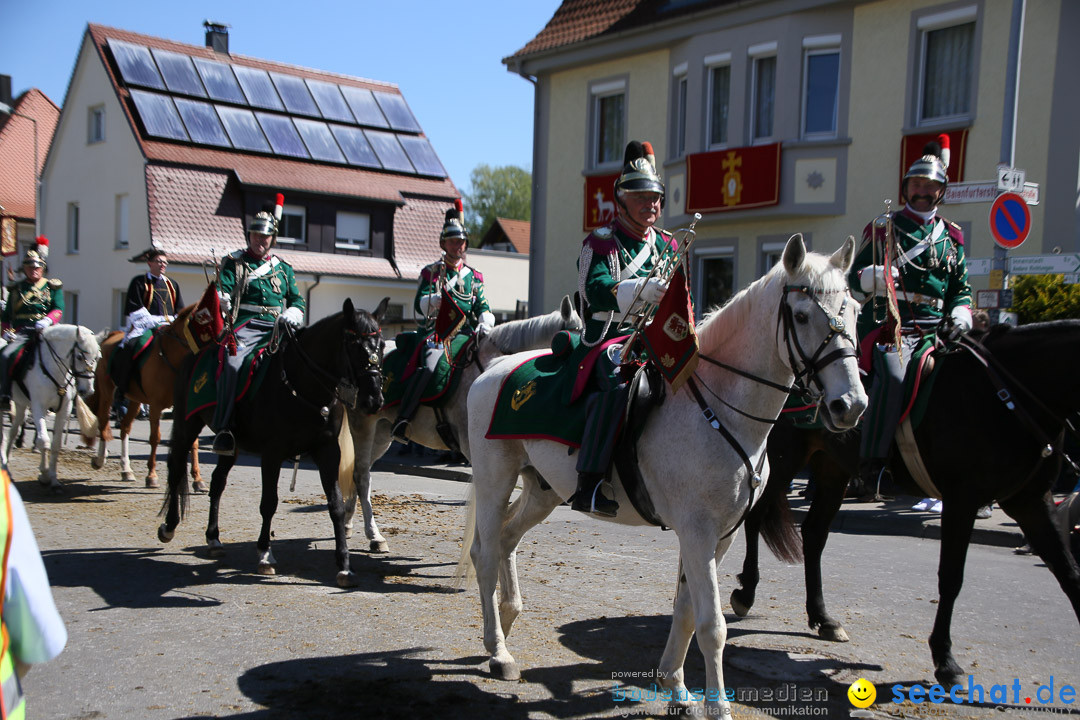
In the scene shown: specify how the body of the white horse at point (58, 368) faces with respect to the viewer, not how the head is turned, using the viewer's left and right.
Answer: facing the viewer and to the right of the viewer

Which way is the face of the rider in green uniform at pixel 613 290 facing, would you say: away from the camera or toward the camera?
toward the camera

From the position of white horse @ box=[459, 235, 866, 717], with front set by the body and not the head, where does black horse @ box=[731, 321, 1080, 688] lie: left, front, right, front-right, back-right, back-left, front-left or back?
left

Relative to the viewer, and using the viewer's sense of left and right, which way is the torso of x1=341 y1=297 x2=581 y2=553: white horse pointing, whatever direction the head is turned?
facing to the right of the viewer

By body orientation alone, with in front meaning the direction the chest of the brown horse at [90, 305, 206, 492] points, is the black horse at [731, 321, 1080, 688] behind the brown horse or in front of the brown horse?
in front

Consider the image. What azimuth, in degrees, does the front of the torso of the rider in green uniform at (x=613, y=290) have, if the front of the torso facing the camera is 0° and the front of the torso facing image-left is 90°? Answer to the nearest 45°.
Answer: approximately 315°

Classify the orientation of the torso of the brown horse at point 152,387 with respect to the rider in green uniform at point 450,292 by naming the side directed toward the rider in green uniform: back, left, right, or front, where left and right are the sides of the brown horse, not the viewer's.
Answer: front

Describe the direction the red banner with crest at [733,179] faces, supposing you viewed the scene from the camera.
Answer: facing the viewer

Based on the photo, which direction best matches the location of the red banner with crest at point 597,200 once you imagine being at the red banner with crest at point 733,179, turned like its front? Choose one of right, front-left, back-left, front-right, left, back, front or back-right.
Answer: back-right

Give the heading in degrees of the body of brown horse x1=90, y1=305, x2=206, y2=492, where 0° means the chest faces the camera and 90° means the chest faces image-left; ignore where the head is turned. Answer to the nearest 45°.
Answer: approximately 315°

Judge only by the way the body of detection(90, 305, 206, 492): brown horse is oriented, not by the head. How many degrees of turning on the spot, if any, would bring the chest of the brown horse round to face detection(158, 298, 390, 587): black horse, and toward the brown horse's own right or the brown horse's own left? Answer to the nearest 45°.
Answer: approximately 45° to the brown horse's own right

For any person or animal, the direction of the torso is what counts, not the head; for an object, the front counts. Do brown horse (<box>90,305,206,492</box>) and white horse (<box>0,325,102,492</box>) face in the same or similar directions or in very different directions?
same or similar directions

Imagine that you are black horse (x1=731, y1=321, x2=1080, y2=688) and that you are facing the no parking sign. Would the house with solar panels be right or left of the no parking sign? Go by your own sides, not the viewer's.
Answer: left

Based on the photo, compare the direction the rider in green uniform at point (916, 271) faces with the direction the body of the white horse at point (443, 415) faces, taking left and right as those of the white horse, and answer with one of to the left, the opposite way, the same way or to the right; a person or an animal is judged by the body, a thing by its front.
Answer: to the right

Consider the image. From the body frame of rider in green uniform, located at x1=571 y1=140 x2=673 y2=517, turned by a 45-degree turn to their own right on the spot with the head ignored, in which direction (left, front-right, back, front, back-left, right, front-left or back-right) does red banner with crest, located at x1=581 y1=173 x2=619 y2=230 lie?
back

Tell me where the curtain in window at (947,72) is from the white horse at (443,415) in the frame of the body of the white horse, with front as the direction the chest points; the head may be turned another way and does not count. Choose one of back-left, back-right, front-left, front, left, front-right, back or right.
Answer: front-left
